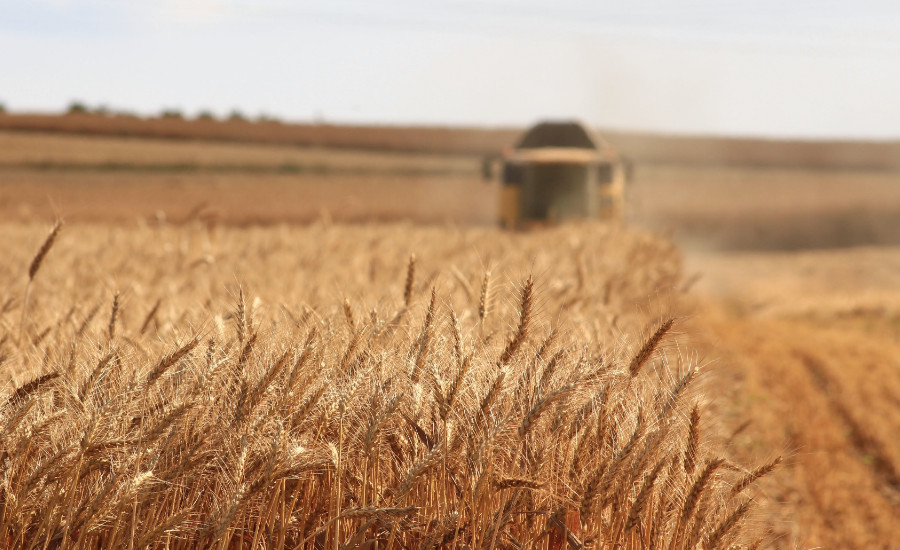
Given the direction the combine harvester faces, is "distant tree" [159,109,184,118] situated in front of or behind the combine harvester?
behind

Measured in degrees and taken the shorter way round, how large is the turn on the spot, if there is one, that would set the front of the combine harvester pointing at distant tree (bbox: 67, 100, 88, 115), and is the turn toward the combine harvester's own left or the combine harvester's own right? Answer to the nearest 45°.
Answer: approximately 135° to the combine harvester's own right

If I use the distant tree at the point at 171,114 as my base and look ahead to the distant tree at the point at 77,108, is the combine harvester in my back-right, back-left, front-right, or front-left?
back-left

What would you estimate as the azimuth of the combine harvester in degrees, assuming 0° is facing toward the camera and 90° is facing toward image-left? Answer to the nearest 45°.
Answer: approximately 0°
